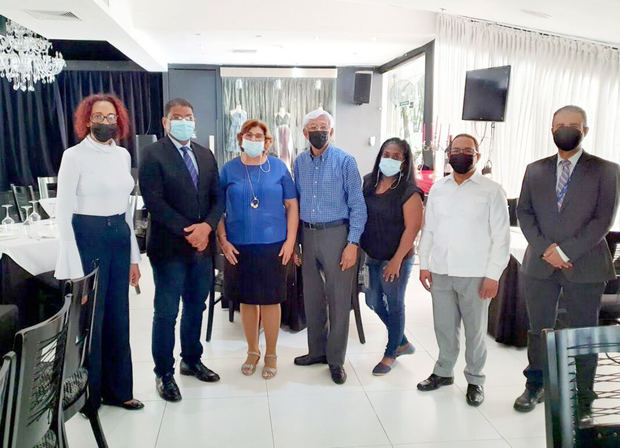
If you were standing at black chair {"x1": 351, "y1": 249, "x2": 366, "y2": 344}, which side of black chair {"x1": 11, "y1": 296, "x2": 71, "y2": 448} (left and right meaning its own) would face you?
right

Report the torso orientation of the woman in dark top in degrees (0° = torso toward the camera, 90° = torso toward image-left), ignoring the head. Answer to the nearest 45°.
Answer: approximately 45°

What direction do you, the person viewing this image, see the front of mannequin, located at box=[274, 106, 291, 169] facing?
facing the viewer

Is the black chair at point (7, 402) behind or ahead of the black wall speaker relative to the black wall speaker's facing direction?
ahead

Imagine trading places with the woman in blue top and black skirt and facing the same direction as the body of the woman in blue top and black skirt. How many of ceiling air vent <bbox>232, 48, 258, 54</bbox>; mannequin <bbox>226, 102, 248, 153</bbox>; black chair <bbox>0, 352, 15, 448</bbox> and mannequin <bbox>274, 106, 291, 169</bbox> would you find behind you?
3

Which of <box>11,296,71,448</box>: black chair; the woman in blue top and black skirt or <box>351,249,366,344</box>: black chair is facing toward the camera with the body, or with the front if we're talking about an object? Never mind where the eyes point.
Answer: the woman in blue top and black skirt

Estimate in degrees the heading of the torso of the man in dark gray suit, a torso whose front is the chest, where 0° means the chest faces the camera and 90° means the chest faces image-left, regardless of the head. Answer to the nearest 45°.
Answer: approximately 0°

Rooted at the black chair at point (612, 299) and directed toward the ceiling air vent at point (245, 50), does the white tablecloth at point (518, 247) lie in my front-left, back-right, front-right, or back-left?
front-left

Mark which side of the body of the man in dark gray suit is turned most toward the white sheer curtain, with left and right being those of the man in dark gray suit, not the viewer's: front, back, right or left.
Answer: back

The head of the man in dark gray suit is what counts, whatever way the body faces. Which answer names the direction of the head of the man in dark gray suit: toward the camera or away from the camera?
toward the camera

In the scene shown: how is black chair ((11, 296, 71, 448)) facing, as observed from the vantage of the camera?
facing away from the viewer and to the left of the viewer

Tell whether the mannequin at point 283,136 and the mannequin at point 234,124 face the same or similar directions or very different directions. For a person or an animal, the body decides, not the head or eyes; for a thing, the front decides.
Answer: same or similar directions

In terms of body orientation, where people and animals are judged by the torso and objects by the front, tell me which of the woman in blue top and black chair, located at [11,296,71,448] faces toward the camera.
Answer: the woman in blue top and black skirt
